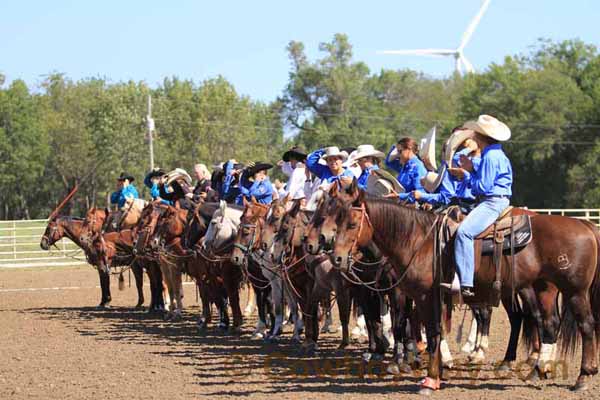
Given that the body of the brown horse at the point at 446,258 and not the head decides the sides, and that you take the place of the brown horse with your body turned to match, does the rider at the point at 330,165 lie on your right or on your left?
on your right

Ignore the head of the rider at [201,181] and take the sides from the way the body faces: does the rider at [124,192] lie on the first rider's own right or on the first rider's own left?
on the first rider's own right

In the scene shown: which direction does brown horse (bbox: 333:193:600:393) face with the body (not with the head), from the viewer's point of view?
to the viewer's left

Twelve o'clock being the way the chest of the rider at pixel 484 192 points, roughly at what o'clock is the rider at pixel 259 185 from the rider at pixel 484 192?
the rider at pixel 259 185 is roughly at 2 o'clock from the rider at pixel 484 192.

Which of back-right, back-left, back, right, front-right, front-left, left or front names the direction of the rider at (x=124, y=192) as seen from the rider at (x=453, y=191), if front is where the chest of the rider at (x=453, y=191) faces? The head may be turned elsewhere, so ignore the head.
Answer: front-right

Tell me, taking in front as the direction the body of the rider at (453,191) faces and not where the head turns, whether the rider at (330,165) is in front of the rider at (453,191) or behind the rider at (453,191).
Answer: in front

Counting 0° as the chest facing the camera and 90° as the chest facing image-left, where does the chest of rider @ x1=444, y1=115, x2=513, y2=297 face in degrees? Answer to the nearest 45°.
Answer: approximately 90°

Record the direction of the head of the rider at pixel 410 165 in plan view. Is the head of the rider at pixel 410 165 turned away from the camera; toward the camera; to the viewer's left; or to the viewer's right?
to the viewer's left

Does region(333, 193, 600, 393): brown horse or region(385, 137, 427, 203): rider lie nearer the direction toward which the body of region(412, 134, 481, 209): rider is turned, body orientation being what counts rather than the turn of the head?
the rider

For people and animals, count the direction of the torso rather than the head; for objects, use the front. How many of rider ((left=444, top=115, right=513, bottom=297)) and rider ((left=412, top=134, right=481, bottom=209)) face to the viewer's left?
2

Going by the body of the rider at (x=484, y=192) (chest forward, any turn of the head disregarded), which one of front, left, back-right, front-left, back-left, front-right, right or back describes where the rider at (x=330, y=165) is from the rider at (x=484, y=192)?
front-right

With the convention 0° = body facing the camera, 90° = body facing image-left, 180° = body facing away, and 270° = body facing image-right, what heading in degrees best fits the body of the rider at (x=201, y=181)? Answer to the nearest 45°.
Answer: approximately 45°

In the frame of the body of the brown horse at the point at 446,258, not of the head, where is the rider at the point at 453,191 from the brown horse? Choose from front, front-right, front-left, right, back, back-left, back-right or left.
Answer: right

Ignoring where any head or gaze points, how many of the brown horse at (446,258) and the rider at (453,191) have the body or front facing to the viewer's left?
2

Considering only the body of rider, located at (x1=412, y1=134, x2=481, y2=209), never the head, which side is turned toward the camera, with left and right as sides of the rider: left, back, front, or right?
left
